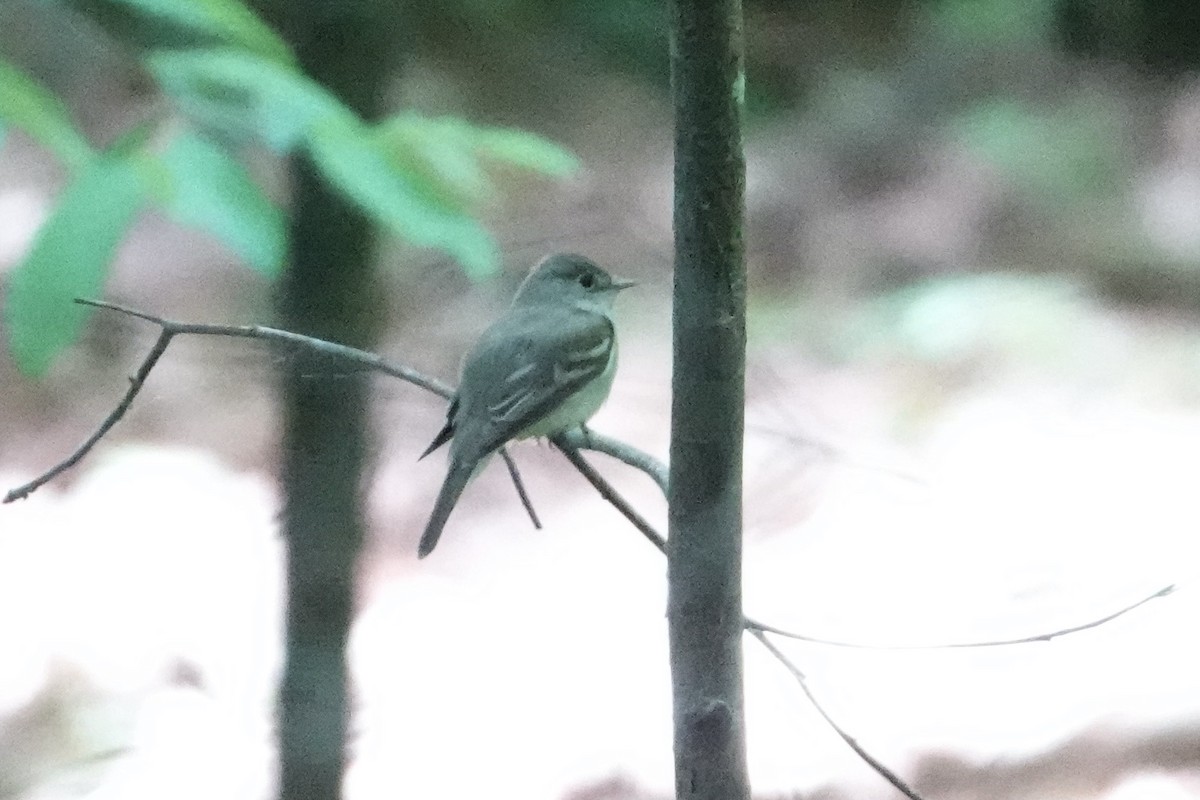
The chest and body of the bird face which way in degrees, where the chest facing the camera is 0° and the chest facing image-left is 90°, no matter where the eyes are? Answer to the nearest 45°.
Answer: approximately 225°
